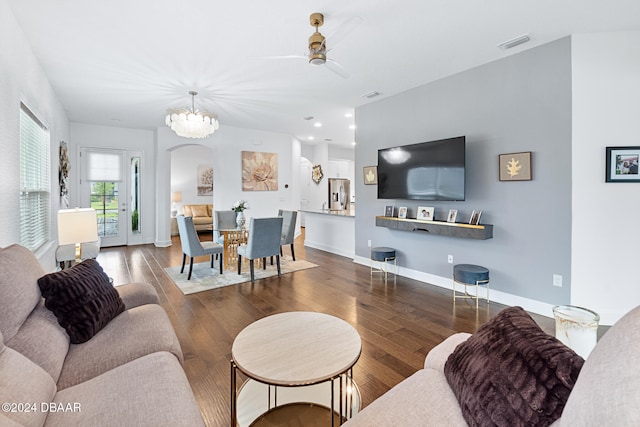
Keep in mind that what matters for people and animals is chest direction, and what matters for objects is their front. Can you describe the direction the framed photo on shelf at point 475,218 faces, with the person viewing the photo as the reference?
facing the viewer and to the left of the viewer

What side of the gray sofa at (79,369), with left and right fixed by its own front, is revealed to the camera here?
right

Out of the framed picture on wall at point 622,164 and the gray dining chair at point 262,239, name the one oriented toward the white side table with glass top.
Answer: the framed picture on wall

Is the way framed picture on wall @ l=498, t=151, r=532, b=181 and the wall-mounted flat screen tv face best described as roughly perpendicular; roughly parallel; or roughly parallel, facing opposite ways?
roughly parallel

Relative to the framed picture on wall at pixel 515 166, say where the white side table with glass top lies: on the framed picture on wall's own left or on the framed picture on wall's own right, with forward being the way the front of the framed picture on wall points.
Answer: on the framed picture on wall's own left

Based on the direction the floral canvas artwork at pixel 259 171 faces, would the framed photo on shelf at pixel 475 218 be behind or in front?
in front

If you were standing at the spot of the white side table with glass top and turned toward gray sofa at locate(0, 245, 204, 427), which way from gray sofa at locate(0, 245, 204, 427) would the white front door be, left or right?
right

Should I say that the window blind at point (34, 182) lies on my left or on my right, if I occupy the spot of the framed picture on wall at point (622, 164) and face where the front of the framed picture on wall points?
on my right

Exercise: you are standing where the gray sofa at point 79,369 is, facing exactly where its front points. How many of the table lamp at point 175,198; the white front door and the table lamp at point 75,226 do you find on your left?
3

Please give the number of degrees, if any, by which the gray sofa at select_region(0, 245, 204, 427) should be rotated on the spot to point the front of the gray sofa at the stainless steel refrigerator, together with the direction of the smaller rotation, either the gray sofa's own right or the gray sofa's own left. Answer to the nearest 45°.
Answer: approximately 45° to the gray sofa's own left

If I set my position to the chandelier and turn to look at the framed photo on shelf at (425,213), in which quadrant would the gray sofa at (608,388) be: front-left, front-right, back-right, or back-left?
front-right

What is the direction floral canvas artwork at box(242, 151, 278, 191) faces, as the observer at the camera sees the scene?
facing the viewer

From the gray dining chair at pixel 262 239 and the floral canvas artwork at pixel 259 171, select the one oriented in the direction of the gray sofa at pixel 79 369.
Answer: the floral canvas artwork

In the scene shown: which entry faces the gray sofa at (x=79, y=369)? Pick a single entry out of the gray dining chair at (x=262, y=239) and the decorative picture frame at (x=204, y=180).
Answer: the decorative picture frame

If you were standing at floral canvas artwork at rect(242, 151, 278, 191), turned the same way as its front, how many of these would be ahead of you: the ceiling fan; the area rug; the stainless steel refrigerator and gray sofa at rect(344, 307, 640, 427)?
3
